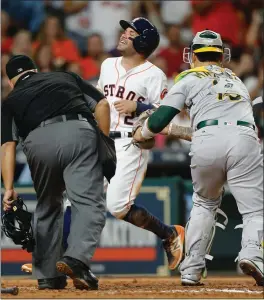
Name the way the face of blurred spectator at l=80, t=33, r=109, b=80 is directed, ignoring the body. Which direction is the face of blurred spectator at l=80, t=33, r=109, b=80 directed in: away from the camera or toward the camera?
toward the camera

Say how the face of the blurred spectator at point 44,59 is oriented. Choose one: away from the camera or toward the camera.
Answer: toward the camera

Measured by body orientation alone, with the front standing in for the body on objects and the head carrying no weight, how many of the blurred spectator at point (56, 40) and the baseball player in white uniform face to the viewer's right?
0

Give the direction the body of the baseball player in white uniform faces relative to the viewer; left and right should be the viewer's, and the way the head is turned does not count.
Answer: facing the viewer and to the left of the viewer

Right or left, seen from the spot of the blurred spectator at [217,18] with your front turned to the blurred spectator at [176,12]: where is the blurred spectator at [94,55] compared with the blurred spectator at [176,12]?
left

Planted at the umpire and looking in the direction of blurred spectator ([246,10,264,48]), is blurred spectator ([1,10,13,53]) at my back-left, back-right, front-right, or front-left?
front-left

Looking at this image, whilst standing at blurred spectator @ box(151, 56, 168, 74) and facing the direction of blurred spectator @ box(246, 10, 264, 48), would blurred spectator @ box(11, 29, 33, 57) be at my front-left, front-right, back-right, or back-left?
back-left

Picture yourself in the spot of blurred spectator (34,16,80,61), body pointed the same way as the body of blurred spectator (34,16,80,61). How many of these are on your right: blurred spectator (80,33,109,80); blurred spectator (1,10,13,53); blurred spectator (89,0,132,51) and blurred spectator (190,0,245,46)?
1

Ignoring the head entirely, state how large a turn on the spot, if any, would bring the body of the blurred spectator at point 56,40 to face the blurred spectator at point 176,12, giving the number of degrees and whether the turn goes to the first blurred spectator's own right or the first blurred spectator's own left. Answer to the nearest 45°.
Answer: approximately 90° to the first blurred spectator's own left

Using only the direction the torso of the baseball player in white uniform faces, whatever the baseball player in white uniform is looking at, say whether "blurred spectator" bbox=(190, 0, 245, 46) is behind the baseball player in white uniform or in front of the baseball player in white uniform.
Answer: behind

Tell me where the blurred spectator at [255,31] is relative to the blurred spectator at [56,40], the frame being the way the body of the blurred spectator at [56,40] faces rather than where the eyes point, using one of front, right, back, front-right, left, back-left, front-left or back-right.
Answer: left

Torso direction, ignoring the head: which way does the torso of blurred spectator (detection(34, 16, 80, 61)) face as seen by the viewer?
toward the camera

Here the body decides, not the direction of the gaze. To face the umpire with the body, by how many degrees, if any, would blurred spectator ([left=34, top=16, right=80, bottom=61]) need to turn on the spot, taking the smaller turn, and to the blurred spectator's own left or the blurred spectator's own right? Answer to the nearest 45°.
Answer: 0° — they already face them

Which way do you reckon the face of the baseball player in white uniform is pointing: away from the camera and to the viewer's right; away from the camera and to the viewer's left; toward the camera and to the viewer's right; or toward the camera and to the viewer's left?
toward the camera and to the viewer's left

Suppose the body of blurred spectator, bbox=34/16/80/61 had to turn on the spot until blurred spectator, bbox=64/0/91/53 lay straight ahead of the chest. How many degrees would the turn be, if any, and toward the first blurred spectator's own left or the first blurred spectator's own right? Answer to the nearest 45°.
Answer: approximately 135° to the first blurred spectator's own left

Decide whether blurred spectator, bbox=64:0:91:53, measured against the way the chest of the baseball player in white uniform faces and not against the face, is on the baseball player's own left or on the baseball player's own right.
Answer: on the baseball player's own right
